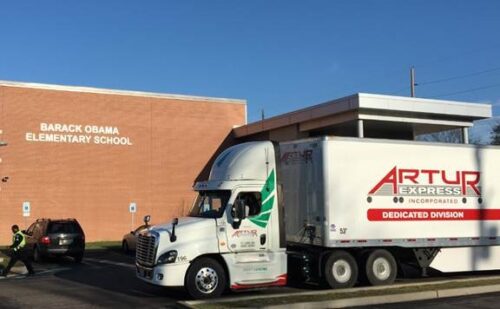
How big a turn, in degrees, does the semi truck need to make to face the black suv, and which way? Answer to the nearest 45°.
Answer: approximately 90° to its right

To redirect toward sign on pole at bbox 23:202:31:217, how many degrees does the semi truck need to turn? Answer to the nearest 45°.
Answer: approximately 90° to its right

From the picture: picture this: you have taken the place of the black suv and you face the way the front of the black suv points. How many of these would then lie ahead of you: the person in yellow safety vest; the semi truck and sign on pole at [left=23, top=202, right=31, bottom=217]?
1

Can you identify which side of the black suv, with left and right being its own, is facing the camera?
back

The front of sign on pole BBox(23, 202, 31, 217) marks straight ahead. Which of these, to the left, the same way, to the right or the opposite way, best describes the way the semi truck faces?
to the right

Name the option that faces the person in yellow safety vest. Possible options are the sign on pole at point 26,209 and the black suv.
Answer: the sign on pole

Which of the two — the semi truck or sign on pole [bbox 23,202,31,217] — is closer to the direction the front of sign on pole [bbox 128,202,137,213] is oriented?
the semi truck

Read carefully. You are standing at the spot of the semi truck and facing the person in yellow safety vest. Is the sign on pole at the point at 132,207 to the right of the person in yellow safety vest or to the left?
right

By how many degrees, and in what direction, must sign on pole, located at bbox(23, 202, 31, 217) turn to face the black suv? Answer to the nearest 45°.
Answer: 0° — it already faces it
